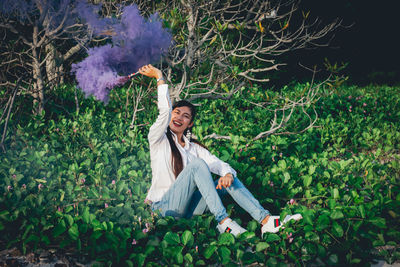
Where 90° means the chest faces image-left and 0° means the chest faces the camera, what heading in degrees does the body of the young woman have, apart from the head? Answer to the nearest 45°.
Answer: approximately 315°
